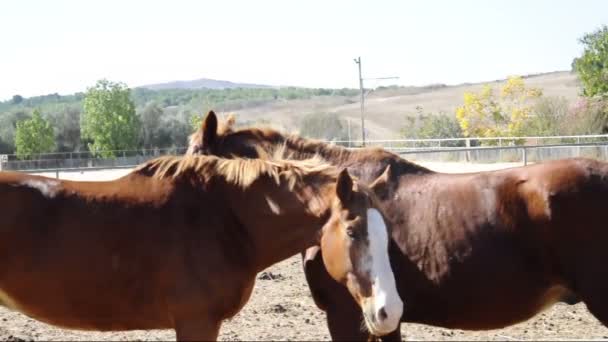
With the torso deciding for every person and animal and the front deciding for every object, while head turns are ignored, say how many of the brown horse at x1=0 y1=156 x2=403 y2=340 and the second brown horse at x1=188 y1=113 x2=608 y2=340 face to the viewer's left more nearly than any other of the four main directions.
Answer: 1

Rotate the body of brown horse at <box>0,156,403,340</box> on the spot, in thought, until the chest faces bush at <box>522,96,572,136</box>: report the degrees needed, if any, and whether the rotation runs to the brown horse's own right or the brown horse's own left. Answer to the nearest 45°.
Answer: approximately 45° to the brown horse's own left

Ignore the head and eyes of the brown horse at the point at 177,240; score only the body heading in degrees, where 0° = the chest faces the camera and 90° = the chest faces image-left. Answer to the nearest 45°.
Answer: approximately 270°

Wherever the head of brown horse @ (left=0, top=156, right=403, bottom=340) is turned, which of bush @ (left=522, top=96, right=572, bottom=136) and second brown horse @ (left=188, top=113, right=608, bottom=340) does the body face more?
the second brown horse

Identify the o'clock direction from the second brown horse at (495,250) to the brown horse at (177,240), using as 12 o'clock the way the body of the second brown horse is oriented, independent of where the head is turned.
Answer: The brown horse is roughly at 11 o'clock from the second brown horse.

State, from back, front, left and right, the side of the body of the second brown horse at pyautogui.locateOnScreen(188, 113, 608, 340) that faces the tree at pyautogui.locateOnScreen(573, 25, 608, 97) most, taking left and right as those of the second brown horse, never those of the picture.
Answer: right

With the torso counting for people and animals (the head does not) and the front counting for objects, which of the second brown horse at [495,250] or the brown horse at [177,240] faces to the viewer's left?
the second brown horse

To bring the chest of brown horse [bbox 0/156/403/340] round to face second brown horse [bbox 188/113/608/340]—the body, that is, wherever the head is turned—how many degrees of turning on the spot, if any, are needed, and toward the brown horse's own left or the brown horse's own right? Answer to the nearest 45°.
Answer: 0° — it already faces it

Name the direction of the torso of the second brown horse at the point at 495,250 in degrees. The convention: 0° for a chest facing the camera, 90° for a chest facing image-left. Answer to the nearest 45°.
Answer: approximately 90°

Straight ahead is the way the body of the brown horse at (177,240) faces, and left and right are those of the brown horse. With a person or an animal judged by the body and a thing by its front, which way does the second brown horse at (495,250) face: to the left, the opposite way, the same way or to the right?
the opposite way

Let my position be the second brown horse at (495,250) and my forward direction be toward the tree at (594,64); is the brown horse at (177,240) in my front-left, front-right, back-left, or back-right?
back-left

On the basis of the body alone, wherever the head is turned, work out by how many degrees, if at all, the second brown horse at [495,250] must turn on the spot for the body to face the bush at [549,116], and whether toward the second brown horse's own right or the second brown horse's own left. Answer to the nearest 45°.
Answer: approximately 90° to the second brown horse's own right
